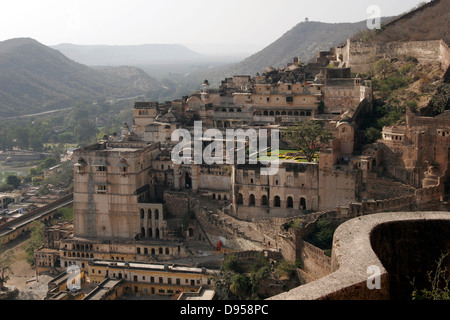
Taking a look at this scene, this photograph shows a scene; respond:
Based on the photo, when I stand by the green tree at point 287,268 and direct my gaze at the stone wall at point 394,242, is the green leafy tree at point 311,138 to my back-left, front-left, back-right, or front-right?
back-left

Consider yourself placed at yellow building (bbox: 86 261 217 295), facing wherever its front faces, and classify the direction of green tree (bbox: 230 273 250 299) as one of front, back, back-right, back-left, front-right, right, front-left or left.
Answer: front-left

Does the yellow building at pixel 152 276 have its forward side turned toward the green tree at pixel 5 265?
no

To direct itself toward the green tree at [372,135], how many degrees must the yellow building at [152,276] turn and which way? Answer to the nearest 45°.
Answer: approximately 90° to its left

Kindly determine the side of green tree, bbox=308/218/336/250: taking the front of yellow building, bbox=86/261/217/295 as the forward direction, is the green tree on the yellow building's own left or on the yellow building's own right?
on the yellow building's own left

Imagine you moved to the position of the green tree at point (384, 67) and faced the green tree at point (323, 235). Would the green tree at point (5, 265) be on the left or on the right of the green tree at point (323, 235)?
right

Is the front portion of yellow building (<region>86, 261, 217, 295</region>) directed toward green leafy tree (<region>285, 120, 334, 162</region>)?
no

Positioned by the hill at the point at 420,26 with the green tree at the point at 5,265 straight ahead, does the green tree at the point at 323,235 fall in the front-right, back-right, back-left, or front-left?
front-left

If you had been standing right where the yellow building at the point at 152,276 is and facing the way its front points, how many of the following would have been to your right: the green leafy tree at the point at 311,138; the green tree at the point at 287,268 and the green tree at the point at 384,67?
0

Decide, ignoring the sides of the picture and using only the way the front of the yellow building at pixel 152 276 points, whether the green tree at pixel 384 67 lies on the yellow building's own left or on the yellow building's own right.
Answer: on the yellow building's own left

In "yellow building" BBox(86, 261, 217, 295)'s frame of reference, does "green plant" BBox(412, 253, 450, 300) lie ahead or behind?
ahead

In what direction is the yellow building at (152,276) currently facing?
toward the camera

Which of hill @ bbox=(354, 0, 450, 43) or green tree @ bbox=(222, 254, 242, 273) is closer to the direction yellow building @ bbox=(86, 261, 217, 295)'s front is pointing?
the green tree
